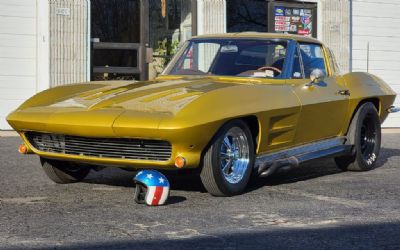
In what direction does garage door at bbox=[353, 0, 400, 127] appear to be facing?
toward the camera

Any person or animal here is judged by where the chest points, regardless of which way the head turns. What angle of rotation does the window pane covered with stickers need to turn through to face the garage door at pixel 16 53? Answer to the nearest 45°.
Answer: approximately 45° to its right

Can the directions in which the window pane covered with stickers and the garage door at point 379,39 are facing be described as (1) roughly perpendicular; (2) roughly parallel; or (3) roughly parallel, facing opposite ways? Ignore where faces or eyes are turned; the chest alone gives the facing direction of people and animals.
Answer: roughly parallel

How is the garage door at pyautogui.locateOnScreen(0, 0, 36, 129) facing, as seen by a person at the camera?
facing the viewer

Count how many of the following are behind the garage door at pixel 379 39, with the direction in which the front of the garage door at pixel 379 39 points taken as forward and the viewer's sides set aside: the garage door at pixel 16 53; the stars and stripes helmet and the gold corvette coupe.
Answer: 0

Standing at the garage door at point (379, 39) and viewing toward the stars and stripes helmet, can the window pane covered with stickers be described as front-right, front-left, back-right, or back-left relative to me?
front-right

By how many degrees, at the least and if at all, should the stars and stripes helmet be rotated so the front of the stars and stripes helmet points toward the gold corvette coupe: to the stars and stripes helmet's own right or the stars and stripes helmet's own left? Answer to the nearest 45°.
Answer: approximately 180°

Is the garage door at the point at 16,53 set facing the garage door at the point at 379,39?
no

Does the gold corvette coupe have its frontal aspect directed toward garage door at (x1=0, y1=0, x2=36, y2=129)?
no

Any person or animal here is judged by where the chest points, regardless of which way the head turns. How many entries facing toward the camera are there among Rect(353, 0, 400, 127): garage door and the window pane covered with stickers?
2

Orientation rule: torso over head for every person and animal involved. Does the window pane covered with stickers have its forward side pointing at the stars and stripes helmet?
yes

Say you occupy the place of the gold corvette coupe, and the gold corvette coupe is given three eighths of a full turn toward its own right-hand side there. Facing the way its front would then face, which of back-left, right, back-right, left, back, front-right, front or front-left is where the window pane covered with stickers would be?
front

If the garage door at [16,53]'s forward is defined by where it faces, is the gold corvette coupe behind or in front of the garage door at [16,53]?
in front

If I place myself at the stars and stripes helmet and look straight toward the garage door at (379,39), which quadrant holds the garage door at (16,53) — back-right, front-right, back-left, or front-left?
front-left

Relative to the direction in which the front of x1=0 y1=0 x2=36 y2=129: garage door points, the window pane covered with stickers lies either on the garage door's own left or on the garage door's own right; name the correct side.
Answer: on the garage door's own left

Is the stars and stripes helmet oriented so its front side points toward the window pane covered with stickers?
no

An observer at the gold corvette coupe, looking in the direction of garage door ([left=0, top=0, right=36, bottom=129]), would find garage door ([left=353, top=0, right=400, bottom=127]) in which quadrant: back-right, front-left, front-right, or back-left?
front-right

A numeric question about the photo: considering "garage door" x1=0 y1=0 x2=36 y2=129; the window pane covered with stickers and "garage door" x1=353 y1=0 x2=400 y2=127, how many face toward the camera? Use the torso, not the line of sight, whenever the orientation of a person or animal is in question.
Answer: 3

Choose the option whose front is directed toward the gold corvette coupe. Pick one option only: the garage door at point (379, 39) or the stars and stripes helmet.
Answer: the garage door
